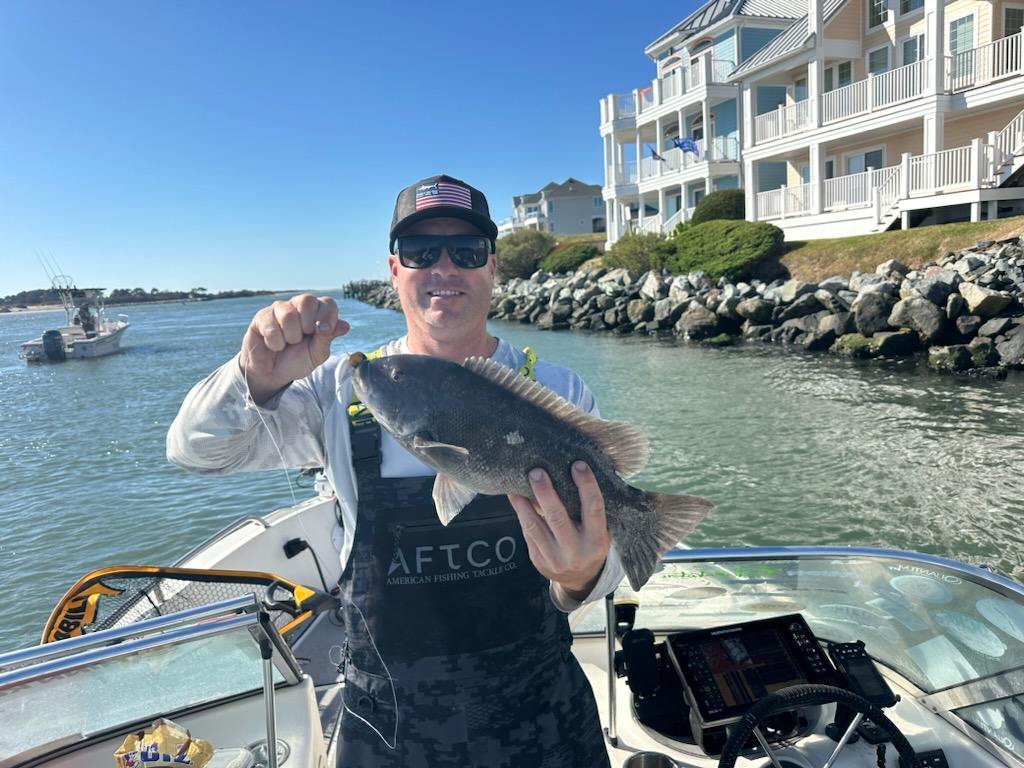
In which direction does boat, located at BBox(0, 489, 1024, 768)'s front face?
away from the camera

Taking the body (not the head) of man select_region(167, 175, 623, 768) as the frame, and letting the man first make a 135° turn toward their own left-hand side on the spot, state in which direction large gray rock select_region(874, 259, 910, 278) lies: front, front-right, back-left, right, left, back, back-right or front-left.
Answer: front

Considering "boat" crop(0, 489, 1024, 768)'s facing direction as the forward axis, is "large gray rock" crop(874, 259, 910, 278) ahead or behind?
ahead

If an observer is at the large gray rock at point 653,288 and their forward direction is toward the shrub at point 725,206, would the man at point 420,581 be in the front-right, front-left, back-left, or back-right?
back-right

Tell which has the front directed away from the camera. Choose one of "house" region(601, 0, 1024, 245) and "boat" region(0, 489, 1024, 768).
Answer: the boat

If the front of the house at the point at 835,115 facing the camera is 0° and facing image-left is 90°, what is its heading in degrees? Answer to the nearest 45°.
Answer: approximately 45°

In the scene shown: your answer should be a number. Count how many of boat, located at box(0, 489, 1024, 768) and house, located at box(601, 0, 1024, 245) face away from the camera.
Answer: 1

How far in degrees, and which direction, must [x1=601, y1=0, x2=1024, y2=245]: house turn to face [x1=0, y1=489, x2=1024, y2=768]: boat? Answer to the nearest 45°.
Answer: approximately 45° to its left

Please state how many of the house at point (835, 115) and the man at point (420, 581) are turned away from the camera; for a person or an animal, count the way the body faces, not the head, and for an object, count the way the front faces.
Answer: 0
